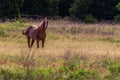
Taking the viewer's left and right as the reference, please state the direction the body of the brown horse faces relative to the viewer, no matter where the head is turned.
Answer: facing the viewer and to the right of the viewer
